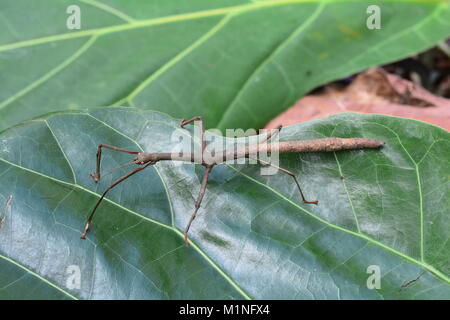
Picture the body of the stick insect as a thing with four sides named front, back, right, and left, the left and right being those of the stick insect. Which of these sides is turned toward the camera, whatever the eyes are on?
left

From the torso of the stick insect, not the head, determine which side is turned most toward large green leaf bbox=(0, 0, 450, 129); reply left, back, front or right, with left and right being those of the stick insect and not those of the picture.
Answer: right
